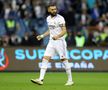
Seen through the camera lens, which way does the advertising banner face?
facing the viewer

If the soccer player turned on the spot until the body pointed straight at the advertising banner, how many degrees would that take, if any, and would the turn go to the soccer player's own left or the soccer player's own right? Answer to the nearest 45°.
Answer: approximately 135° to the soccer player's own right

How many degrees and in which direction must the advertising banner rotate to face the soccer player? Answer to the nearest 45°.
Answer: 0° — it already faces them

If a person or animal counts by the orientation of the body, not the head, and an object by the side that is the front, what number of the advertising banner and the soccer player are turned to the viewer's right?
0
